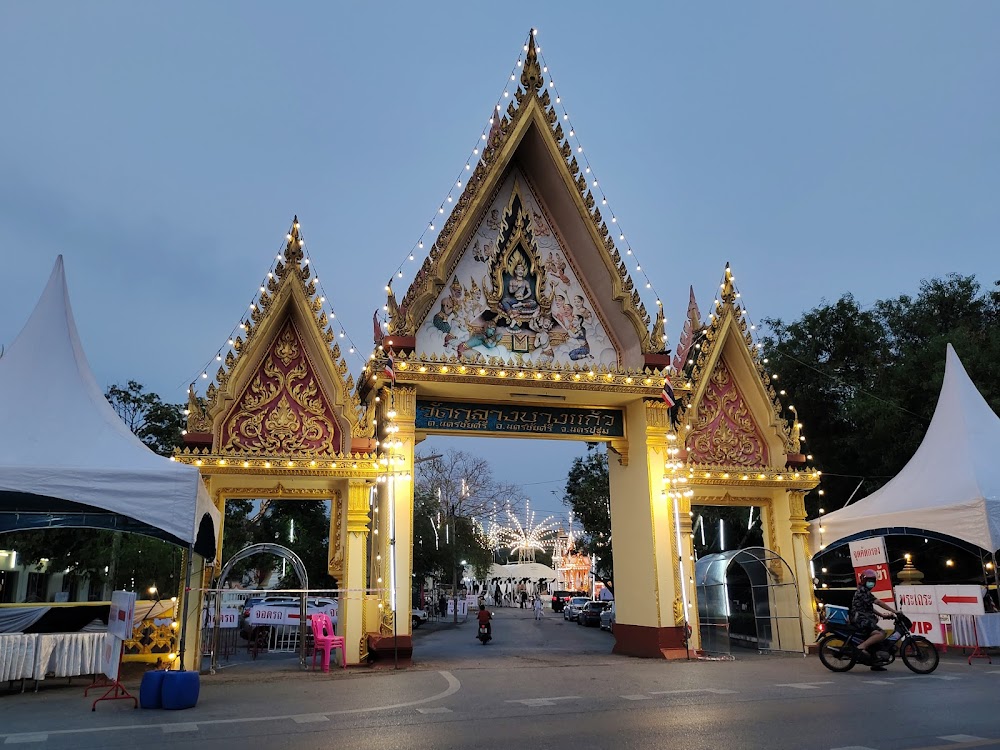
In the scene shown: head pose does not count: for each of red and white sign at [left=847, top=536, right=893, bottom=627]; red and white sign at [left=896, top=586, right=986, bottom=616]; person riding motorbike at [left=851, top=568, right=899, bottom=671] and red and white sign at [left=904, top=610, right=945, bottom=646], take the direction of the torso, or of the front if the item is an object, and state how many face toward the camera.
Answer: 3

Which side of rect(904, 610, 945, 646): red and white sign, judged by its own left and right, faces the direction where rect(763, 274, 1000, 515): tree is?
back

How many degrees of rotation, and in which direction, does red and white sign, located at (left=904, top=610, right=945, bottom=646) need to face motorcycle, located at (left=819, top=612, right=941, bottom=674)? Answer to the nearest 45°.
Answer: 0° — it already faces it

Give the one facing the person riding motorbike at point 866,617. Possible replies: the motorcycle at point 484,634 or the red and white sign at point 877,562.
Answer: the red and white sign
